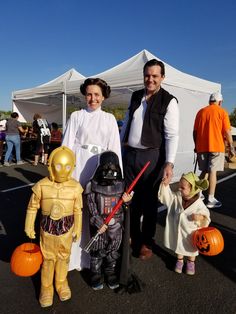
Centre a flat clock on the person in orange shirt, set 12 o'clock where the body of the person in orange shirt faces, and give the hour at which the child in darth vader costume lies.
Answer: The child in darth vader costume is roughly at 5 o'clock from the person in orange shirt.

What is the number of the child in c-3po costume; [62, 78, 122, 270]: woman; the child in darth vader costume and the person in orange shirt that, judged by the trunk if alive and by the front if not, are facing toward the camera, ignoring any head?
3

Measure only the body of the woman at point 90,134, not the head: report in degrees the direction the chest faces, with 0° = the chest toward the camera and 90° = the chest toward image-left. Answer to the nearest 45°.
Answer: approximately 0°

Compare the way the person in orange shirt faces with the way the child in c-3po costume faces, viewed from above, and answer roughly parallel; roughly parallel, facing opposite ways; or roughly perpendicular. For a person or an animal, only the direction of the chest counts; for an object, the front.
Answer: roughly parallel, facing opposite ways

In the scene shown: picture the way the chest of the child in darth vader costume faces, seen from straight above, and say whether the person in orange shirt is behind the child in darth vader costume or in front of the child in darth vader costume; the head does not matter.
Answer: behind

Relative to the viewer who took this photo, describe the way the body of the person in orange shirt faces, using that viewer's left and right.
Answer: facing away from the viewer and to the right of the viewer

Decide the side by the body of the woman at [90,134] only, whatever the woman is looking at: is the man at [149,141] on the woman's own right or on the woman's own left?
on the woman's own left

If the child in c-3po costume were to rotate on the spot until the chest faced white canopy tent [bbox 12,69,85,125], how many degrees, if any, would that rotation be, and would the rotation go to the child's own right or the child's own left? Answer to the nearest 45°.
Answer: approximately 180°

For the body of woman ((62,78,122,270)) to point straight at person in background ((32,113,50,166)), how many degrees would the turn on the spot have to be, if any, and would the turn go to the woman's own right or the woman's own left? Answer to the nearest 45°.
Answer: approximately 180°
